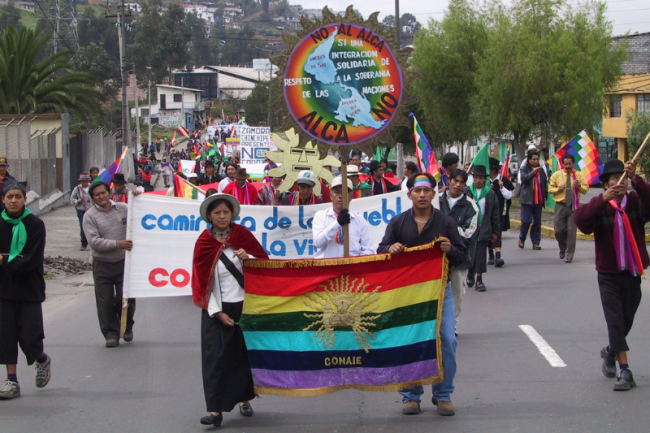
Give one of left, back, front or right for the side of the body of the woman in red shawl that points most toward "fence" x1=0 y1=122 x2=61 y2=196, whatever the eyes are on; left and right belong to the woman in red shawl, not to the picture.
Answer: back

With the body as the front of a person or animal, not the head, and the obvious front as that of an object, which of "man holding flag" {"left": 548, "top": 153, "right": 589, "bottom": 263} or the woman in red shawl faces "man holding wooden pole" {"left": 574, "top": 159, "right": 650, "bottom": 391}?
"man holding flag" {"left": 548, "top": 153, "right": 589, "bottom": 263}

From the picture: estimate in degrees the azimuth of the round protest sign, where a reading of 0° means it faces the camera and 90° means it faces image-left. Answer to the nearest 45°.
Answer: approximately 0°

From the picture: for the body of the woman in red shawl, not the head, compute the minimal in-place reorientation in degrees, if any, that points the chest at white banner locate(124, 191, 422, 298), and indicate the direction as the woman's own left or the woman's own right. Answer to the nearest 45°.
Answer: approximately 180°
